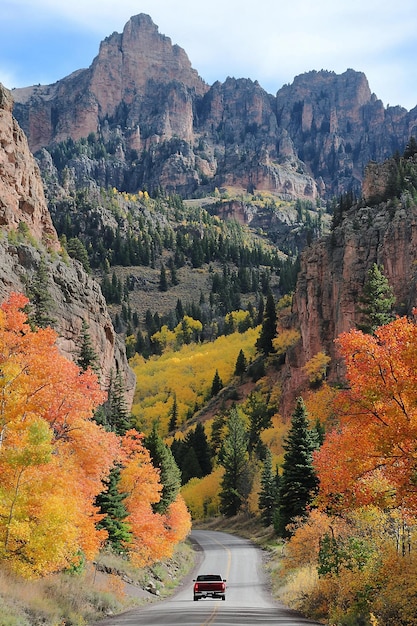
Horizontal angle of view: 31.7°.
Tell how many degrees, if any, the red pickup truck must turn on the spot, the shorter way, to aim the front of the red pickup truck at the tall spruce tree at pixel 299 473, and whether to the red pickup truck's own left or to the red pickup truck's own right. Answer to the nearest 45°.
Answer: approximately 45° to the red pickup truck's own right

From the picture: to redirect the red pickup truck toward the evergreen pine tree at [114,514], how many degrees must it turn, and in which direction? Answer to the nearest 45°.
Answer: approximately 45° to its left

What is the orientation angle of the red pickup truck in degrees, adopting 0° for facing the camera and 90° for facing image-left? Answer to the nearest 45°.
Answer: approximately 180°

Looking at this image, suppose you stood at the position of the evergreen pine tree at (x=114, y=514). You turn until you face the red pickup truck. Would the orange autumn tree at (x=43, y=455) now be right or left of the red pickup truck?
right
